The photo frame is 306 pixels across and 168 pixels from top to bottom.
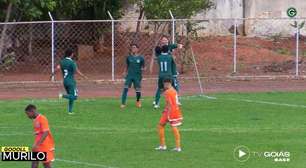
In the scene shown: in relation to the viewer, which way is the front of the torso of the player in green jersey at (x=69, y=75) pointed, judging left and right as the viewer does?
facing away from the viewer and to the right of the viewer

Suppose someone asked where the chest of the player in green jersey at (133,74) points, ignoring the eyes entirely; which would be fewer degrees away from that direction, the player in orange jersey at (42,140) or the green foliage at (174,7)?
the player in orange jersey

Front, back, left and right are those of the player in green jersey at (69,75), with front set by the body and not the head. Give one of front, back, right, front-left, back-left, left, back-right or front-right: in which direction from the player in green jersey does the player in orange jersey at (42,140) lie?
back-right

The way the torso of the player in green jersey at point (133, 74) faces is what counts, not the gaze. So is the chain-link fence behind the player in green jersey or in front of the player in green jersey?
behind

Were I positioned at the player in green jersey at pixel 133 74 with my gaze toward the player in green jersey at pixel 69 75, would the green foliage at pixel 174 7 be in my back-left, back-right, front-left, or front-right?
back-right

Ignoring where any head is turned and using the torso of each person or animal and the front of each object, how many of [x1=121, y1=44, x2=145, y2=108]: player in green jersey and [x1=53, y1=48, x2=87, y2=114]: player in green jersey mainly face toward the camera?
1

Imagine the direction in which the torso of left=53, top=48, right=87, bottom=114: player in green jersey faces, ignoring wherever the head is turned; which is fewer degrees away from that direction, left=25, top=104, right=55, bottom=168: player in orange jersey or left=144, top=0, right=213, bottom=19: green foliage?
the green foliage

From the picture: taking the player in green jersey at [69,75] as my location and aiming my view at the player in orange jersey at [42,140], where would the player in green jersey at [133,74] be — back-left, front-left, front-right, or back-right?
back-left

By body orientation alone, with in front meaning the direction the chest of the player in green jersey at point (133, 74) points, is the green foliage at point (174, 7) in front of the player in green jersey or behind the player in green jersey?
behind
